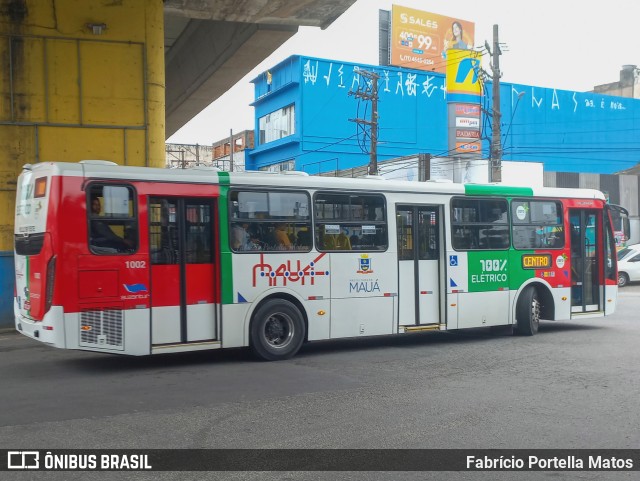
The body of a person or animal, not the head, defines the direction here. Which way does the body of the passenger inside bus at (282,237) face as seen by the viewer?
to the viewer's right

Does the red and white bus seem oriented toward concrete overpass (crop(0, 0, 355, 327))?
no

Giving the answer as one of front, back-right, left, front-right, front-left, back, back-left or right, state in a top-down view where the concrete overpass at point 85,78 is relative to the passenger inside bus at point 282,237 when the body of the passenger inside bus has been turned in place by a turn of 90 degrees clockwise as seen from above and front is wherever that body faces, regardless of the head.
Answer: back-right

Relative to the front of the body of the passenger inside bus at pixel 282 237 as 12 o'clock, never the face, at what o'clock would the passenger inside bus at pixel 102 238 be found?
the passenger inside bus at pixel 102 238 is roughly at 5 o'clock from the passenger inside bus at pixel 282 237.

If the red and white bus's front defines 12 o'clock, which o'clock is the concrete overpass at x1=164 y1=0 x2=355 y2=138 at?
The concrete overpass is roughly at 10 o'clock from the red and white bus.

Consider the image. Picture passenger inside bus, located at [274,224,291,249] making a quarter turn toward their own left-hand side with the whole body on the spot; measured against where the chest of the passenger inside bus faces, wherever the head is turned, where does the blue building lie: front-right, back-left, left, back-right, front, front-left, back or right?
front

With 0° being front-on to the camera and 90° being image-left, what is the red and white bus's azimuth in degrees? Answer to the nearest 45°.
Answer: approximately 225°

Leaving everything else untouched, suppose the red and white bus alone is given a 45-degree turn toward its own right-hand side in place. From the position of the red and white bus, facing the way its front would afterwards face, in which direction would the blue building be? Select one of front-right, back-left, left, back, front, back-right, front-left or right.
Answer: left
